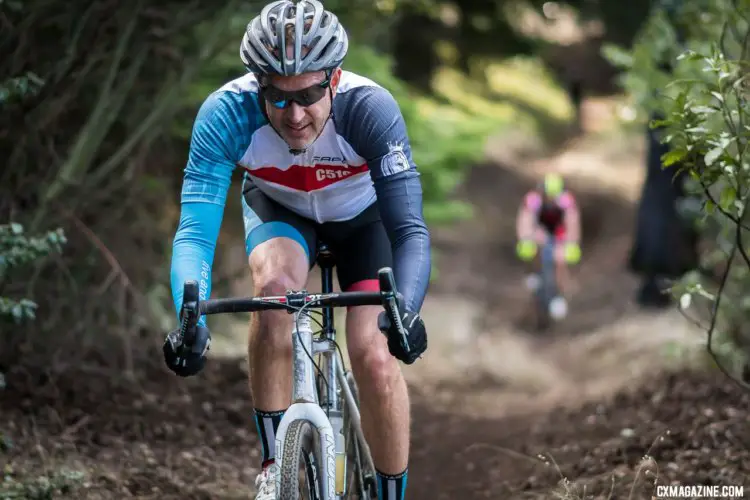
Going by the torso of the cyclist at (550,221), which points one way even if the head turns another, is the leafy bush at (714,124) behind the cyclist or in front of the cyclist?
in front

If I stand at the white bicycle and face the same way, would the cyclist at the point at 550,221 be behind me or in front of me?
behind

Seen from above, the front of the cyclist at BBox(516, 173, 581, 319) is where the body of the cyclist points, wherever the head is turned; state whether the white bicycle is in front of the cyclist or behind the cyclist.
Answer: in front

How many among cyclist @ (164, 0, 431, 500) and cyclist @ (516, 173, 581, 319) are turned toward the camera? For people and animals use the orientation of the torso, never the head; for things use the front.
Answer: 2

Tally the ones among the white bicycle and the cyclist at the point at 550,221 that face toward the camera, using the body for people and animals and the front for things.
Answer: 2

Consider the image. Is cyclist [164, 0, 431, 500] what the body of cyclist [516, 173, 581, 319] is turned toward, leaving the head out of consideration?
yes

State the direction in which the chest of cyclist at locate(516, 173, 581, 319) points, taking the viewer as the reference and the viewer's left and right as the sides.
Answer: facing the viewer

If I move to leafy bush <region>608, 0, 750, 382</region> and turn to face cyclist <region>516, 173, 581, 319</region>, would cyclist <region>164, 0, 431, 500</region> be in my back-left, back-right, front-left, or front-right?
back-left

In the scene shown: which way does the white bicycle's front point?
toward the camera

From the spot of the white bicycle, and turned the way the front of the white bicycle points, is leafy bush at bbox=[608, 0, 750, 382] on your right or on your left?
on your left

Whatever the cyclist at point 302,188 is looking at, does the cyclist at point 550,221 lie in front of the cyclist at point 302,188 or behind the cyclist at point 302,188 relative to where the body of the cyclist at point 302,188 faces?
behind

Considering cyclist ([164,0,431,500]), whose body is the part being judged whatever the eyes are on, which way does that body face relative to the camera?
toward the camera
